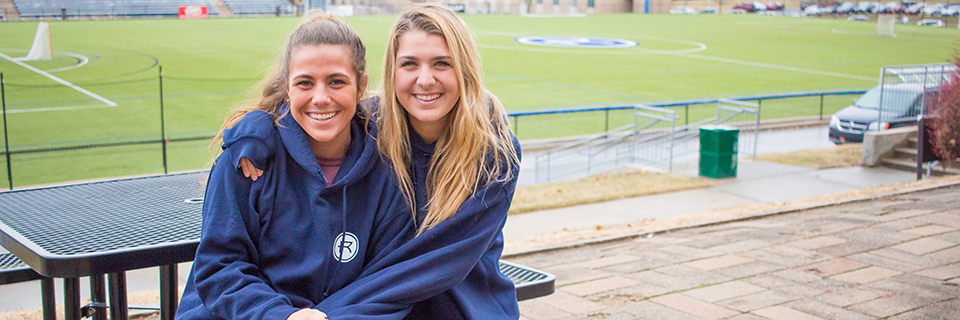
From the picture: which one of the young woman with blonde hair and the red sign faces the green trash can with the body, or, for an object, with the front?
the red sign

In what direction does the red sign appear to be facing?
toward the camera

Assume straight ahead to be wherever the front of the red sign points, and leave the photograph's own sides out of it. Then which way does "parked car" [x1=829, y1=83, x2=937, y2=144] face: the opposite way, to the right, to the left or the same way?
to the right

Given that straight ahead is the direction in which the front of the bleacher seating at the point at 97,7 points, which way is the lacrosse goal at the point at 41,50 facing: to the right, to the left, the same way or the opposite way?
to the left

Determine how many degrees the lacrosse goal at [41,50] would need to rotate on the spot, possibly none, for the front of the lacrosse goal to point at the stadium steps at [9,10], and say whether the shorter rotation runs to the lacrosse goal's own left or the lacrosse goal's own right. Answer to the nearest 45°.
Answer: approximately 90° to the lacrosse goal's own left

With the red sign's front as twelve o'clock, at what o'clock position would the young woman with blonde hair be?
The young woman with blonde hair is roughly at 12 o'clock from the red sign.

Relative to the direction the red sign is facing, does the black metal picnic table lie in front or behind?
in front

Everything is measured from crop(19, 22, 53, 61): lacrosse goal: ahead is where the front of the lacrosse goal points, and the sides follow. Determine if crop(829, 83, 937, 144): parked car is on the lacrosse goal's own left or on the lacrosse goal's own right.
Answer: on the lacrosse goal's own right

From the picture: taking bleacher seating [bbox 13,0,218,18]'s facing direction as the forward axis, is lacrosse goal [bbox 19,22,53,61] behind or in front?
in front

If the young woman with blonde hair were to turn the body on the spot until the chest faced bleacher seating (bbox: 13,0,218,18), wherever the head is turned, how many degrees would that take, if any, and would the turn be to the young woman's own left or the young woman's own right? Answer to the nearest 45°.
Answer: approximately 135° to the young woman's own right

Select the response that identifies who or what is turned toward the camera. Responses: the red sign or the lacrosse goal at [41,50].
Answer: the red sign

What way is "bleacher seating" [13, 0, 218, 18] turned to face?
toward the camera

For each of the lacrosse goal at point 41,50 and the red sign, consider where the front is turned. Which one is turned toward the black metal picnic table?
the red sign

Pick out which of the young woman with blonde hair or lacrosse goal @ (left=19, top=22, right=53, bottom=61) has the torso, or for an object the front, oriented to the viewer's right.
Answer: the lacrosse goal

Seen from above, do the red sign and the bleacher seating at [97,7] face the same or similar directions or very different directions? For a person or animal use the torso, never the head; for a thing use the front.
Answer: same or similar directions

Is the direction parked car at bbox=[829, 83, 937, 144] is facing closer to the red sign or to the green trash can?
the green trash can

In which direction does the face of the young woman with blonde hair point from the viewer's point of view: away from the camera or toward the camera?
toward the camera

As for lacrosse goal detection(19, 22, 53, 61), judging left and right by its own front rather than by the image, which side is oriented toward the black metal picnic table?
right

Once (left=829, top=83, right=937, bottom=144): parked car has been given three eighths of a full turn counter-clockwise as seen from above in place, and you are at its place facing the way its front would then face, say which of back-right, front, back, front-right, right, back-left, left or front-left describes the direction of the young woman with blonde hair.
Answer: right
